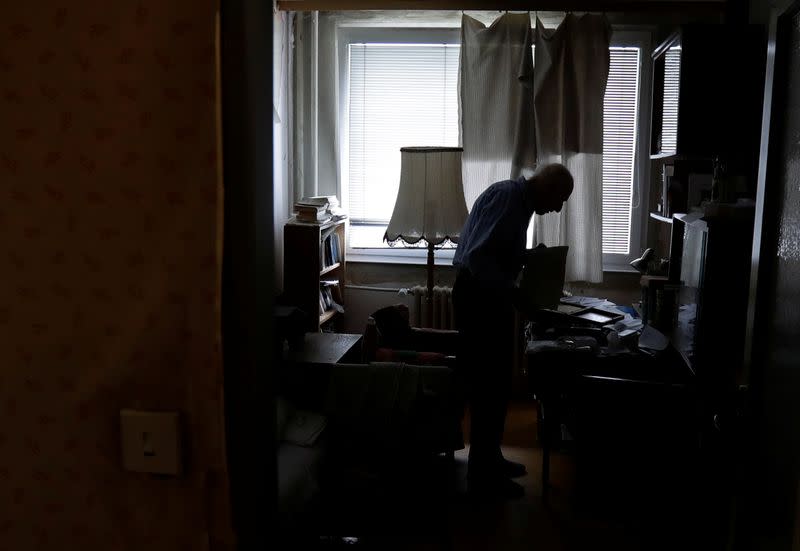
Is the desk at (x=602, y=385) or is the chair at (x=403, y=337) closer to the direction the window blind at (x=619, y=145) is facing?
the desk

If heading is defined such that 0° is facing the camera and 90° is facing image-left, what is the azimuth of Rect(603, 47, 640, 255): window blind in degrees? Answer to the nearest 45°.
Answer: approximately 0°

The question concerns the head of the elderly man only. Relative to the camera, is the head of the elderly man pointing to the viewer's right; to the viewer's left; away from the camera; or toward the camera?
to the viewer's right

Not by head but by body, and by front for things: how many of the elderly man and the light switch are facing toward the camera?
1

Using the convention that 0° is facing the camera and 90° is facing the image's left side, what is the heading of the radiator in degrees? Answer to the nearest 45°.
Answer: approximately 0°

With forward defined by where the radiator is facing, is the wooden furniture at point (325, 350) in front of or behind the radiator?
in front

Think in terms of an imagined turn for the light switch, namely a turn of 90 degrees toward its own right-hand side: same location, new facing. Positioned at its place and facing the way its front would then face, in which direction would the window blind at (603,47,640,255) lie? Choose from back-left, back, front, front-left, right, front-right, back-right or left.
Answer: back-right

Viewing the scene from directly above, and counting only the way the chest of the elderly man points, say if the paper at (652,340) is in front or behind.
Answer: in front

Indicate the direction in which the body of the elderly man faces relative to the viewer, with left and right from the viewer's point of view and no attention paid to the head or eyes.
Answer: facing to the right of the viewer

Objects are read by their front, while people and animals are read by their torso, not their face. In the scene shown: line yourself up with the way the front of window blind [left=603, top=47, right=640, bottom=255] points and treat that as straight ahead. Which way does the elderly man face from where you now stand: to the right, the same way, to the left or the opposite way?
to the left
